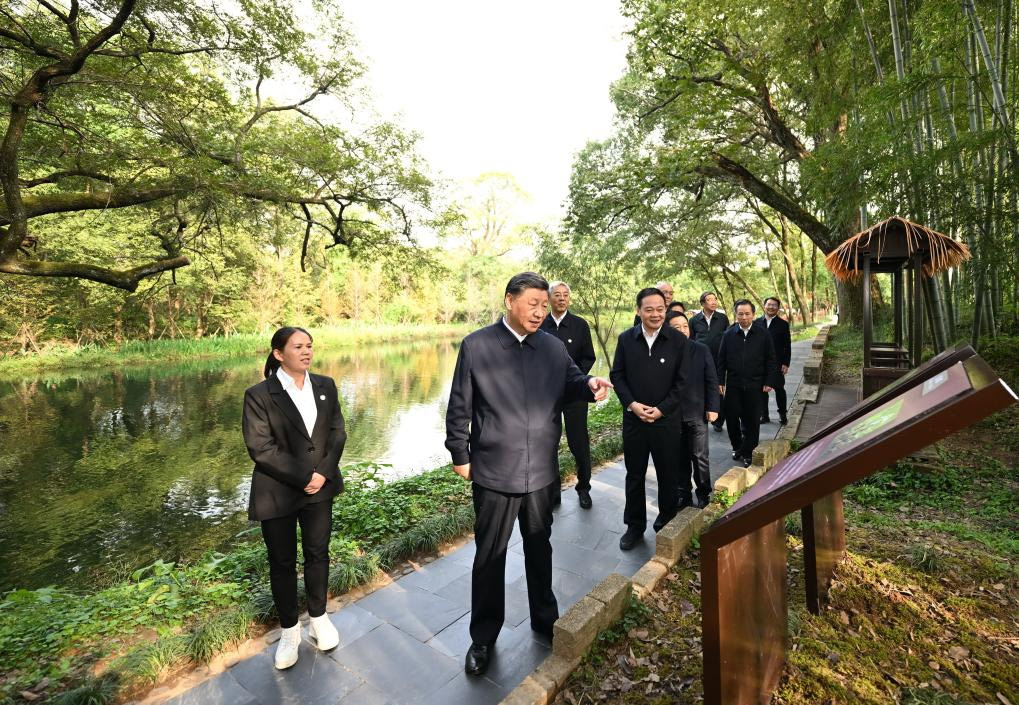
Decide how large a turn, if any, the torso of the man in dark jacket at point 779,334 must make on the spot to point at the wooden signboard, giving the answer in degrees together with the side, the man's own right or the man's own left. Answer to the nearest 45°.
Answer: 0° — they already face it

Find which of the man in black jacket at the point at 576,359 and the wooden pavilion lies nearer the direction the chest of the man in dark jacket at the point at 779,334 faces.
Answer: the man in black jacket

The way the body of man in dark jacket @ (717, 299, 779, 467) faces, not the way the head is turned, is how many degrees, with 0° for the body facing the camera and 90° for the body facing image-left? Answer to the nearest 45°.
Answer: approximately 0°

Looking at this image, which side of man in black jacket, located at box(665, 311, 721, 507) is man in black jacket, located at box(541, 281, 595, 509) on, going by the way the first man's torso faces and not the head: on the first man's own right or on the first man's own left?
on the first man's own right

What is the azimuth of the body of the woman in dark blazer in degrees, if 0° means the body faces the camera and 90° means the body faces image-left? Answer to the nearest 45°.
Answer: approximately 315°

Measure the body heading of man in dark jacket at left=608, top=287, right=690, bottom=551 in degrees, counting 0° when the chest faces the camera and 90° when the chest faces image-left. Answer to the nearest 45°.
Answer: approximately 0°

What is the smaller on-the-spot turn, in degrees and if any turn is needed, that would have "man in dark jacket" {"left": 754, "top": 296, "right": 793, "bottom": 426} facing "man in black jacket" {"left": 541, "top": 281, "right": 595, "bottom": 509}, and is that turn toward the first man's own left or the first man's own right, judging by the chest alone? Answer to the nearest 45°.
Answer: approximately 45° to the first man's own right

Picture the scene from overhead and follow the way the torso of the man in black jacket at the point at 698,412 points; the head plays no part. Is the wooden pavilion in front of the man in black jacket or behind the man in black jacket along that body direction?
behind
